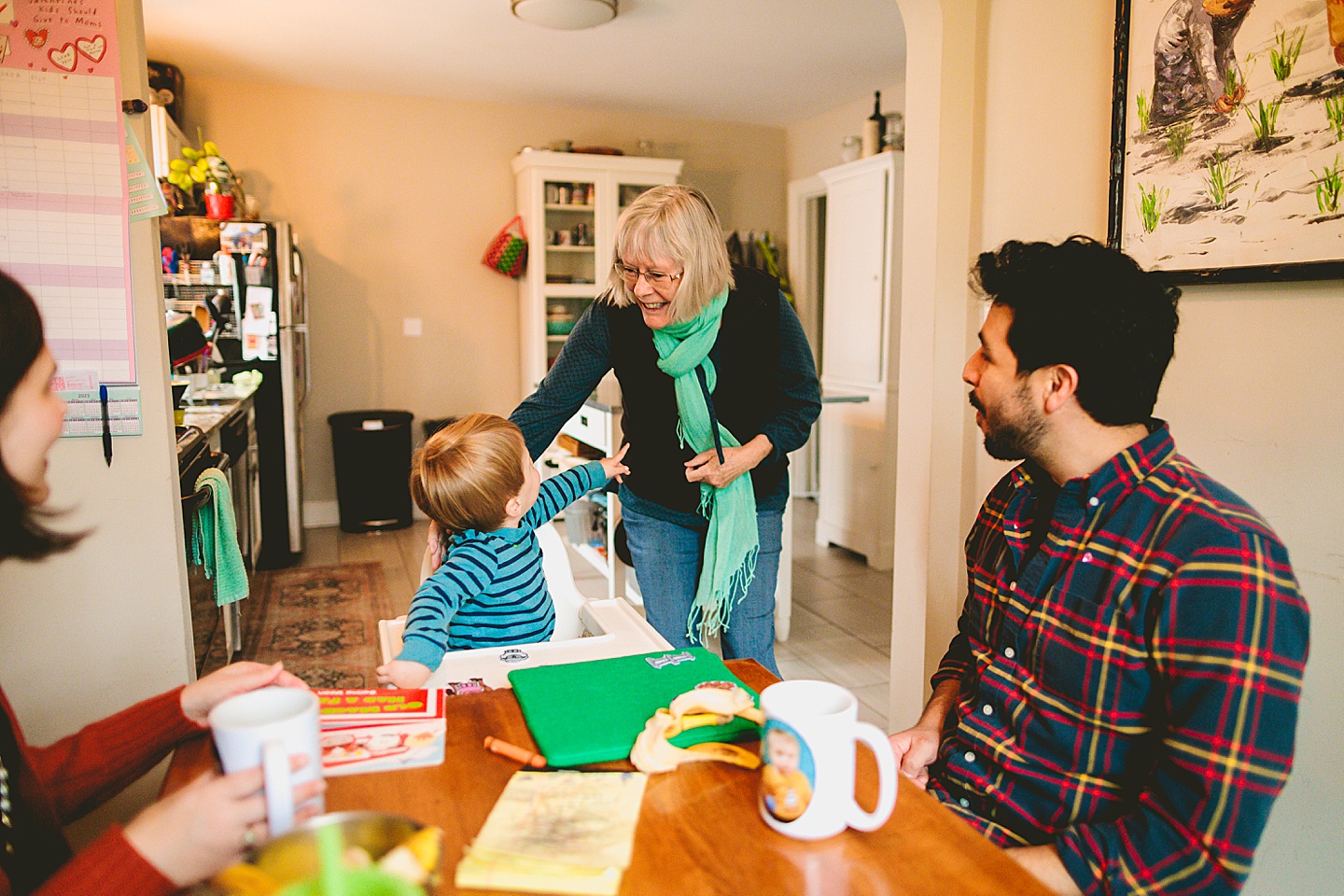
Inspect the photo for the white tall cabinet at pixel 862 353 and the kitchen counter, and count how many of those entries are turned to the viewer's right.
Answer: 1

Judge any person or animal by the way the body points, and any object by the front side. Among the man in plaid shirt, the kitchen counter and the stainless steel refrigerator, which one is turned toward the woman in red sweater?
the man in plaid shirt

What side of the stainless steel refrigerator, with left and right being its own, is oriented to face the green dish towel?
right

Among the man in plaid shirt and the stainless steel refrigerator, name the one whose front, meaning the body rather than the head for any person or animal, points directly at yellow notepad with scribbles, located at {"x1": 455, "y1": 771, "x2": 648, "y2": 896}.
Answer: the man in plaid shirt

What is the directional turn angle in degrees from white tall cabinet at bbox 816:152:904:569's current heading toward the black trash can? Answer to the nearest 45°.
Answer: approximately 45° to its right

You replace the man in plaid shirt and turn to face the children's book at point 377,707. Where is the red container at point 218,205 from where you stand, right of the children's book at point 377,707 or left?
right

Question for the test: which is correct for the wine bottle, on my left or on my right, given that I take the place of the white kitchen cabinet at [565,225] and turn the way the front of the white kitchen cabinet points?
on my left

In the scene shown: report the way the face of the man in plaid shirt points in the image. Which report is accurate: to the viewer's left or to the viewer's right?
to the viewer's left

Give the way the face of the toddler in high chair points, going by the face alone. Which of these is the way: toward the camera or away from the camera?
away from the camera

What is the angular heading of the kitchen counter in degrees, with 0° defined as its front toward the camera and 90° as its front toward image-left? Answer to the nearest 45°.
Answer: approximately 270°

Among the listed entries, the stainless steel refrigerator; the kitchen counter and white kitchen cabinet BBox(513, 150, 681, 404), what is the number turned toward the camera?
1

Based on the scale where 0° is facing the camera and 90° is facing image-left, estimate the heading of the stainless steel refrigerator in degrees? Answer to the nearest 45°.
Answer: approximately 270°
